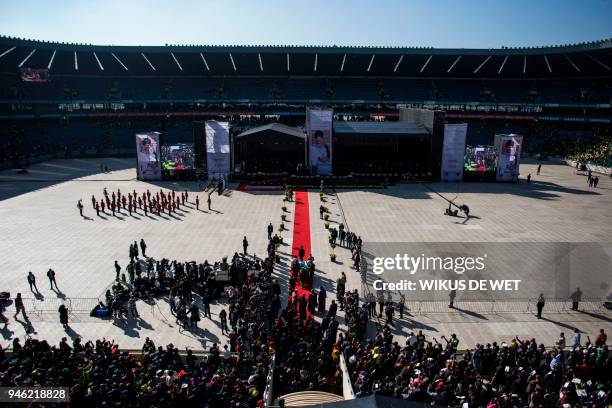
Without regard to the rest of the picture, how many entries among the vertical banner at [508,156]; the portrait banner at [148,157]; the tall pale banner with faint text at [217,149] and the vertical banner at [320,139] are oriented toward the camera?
4

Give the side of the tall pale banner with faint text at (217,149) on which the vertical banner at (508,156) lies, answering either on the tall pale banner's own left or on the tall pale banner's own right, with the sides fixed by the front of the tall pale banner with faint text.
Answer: on the tall pale banner's own left

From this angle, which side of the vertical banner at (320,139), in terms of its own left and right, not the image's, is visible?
front

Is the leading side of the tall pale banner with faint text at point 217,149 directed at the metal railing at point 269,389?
yes

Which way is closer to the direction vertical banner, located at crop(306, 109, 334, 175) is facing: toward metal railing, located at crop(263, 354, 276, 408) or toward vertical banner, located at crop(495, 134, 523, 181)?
the metal railing

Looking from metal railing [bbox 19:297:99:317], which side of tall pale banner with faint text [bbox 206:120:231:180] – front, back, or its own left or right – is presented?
front

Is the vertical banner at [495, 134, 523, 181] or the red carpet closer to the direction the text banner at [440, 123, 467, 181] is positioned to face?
the red carpet

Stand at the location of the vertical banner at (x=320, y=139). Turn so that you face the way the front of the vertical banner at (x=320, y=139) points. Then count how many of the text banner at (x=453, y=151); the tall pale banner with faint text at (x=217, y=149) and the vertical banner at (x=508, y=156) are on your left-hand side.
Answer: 2

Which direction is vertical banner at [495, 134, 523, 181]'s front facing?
toward the camera

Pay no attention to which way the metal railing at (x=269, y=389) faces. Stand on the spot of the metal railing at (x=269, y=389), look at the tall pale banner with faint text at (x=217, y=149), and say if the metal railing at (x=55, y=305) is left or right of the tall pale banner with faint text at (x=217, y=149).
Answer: left

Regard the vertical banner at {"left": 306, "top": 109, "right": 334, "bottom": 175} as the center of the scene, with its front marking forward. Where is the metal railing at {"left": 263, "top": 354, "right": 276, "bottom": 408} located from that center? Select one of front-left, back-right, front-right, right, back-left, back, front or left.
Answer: front

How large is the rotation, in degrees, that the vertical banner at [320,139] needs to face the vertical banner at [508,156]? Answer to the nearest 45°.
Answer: approximately 90° to its left

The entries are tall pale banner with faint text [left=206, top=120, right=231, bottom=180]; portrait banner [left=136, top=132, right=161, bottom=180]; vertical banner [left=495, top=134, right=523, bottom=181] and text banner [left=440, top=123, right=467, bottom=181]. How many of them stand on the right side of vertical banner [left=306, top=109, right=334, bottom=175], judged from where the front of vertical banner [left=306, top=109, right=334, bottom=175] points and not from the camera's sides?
2

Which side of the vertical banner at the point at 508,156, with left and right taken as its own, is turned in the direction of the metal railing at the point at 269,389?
front

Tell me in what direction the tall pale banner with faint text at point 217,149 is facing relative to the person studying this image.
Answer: facing the viewer
